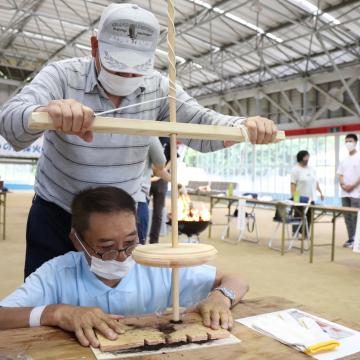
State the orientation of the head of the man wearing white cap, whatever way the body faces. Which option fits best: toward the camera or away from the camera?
toward the camera

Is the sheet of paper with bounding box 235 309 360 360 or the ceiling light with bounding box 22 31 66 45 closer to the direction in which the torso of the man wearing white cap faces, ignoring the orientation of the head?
the sheet of paper

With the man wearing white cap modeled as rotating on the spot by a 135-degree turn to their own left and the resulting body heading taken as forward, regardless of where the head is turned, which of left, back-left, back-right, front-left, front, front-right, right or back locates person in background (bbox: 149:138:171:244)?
front

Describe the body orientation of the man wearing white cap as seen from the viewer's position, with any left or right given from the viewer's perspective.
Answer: facing the viewer and to the right of the viewer

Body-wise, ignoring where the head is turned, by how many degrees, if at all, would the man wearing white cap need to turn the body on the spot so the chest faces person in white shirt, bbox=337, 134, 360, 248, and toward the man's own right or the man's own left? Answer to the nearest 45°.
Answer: approximately 90° to the man's own left

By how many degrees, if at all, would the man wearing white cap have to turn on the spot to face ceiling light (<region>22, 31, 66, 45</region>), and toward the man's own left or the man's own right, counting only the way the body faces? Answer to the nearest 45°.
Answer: approximately 135° to the man's own left
